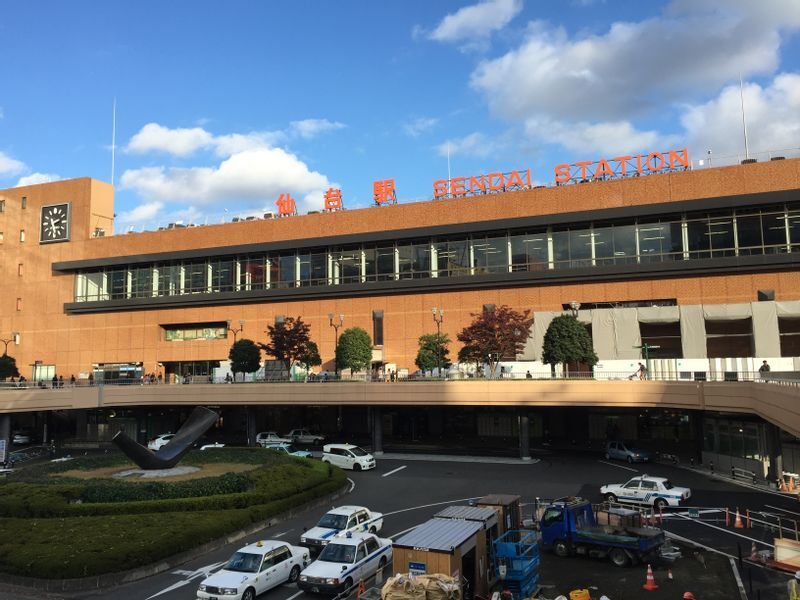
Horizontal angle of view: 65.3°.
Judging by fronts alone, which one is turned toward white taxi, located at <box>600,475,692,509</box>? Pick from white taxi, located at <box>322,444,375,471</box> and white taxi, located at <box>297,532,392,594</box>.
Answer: white taxi, located at <box>322,444,375,471</box>

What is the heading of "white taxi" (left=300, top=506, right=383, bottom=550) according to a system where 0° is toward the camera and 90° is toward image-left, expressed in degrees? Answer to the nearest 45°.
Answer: approximately 45°

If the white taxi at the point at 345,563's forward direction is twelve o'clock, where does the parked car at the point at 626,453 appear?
The parked car is roughly at 6 o'clock from the white taxi.

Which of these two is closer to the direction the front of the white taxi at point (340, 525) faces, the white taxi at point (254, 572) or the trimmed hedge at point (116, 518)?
the white taxi

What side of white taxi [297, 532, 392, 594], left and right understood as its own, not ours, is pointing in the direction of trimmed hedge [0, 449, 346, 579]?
right

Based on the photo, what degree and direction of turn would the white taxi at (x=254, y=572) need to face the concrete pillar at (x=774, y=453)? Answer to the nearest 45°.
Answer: approximately 135° to its left

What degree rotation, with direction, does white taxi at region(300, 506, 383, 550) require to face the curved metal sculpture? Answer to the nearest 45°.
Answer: approximately 90° to its right

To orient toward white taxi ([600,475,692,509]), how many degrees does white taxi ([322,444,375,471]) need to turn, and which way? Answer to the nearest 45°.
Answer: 0° — it already faces it

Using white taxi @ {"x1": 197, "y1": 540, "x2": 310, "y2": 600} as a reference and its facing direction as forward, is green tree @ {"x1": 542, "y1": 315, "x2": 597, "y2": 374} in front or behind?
behind

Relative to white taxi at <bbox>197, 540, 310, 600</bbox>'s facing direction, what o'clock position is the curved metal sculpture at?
The curved metal sculpture is roughly at 4 o'clock from the white taxi.

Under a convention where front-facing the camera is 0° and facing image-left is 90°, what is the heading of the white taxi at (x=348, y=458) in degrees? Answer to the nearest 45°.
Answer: approximately 315°

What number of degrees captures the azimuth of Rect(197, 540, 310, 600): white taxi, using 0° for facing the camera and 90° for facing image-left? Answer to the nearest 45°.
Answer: approximately 45°

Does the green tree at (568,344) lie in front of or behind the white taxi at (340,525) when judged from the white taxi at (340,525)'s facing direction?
behind

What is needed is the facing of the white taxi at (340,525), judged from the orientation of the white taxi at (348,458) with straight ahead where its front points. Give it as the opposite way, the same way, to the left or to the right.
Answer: to the right
